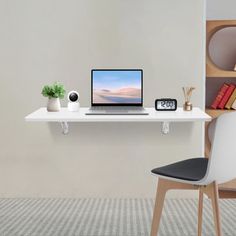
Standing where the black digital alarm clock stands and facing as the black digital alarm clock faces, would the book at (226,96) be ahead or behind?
behind

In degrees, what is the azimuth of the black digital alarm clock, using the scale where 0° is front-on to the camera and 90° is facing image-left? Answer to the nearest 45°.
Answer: approximately 0°

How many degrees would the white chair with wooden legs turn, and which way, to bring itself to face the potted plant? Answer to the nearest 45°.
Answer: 0° — it already faces it

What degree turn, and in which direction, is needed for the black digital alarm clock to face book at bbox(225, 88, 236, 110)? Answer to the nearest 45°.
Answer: approximately 135° to its left

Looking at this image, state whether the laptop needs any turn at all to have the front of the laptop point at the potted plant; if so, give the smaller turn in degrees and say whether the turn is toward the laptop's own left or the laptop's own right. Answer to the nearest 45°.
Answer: approximately 90° to the laptop's own right

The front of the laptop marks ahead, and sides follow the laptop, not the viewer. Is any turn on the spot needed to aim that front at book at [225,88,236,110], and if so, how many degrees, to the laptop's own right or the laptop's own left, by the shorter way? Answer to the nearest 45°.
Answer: approximately 135° to the laptop's own left

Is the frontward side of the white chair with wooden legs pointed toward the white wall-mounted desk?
yes
